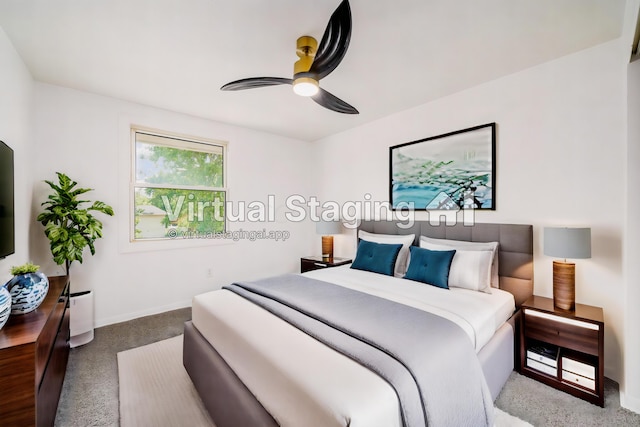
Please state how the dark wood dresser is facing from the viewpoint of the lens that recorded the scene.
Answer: facing to the right of the viewer

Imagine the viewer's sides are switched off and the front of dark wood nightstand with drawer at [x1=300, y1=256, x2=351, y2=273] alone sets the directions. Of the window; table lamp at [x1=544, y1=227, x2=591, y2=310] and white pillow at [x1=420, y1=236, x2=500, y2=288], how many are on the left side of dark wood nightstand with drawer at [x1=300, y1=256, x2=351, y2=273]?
2

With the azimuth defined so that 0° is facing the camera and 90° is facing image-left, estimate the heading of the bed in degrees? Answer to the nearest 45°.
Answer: approximately 45°

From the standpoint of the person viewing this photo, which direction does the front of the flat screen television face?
facing to the right of the viewer

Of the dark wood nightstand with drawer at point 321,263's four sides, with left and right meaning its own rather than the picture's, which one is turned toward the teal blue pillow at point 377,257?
left

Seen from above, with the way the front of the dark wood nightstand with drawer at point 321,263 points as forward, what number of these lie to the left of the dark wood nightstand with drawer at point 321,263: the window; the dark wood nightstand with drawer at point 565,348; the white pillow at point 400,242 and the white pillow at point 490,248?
3

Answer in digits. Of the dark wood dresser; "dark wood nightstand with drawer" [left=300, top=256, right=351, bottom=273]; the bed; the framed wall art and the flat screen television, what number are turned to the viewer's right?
2

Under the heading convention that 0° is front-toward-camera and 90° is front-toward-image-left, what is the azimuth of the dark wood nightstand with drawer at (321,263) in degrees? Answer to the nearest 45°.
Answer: approximately 45°
